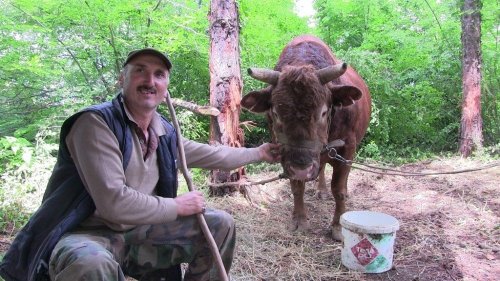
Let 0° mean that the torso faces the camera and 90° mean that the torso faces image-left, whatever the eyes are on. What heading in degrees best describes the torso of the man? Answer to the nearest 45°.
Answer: approximately 315°

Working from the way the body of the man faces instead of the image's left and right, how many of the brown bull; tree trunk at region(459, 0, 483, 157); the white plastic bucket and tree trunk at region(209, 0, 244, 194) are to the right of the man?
0

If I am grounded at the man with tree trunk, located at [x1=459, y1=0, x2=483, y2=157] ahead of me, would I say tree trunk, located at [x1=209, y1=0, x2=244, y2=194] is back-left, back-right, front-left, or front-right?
front-left

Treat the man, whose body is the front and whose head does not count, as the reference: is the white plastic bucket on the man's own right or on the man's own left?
on the man's own left

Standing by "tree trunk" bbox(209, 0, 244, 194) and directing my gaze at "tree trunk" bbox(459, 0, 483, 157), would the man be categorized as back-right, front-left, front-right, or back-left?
back-right

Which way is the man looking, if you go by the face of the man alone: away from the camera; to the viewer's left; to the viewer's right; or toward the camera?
toward the camera

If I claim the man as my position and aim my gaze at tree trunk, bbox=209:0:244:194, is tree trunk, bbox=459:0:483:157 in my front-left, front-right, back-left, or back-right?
front-right

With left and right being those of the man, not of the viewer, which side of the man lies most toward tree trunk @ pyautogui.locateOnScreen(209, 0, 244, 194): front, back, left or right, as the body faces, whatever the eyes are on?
left

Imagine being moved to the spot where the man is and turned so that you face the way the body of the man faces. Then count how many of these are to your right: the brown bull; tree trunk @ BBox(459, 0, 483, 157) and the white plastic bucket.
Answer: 0

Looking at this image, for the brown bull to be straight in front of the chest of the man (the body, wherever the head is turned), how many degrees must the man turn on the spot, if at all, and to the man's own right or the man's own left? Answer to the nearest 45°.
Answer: approximately 90° to the man's own left
